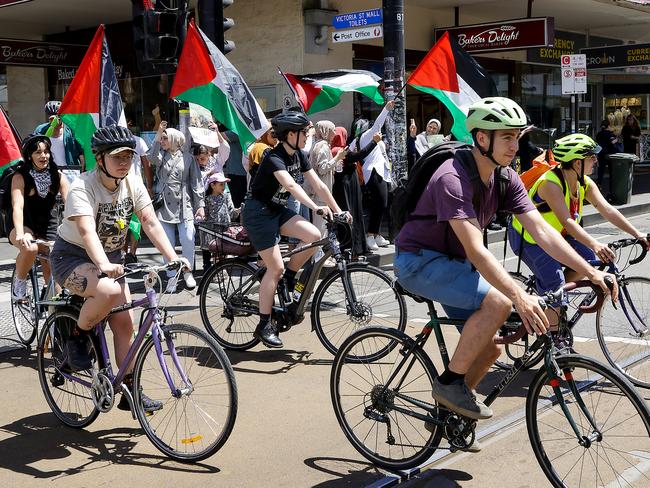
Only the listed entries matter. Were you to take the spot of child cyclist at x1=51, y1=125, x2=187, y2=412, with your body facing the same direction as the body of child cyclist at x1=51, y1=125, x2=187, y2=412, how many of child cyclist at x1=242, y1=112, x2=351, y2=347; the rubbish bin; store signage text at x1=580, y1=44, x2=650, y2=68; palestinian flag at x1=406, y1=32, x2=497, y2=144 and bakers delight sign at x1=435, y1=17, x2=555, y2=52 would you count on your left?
5

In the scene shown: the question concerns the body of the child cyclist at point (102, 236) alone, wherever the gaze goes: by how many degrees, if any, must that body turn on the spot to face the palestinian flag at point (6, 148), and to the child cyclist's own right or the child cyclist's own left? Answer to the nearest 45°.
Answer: approximately 135° to the child cyclist's own left

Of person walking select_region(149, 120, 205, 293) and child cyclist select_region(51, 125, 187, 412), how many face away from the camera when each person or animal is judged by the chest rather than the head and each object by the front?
0

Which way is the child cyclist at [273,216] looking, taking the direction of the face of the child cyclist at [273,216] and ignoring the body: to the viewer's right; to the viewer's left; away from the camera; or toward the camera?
to the viewer's right

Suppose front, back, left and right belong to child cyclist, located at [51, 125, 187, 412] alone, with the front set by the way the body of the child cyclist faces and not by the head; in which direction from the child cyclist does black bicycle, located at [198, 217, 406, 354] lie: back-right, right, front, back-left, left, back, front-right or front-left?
left

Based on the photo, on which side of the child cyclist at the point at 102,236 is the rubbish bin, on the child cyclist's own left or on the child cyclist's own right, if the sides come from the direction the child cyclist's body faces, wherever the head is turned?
on the child cyclist's own left

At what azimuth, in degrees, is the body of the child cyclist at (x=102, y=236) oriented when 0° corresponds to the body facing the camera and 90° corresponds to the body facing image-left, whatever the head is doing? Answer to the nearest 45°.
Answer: approximately 315°

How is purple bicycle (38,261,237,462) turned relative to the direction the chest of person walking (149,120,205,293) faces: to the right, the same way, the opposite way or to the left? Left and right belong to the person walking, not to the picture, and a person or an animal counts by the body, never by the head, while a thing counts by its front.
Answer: to the left

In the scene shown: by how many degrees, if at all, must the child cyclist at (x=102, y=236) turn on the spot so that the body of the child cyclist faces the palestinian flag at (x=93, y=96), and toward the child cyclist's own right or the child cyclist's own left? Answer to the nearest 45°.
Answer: approximately 135° to the child cyclist's own left

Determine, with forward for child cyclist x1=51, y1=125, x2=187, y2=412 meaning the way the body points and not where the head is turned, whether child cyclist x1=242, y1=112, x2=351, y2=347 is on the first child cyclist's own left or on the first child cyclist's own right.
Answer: on the first child cyclist's own left

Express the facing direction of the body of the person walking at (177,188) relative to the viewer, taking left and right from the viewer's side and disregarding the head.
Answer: facing the viewer and to the left of the viewer

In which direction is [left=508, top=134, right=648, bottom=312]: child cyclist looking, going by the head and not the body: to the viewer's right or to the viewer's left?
to the viewer's right

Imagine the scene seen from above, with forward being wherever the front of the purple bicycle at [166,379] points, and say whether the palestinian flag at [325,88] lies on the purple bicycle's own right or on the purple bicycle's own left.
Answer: on the purple bicycle's own left

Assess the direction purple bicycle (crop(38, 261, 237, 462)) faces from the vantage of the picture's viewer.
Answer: facing the viewer and to the right of the viewer

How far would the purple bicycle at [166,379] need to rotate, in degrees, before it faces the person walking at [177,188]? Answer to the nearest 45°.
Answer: approximately 135° to its left

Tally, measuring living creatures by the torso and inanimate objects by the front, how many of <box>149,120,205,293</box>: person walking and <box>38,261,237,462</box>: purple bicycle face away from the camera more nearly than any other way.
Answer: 0
